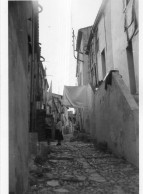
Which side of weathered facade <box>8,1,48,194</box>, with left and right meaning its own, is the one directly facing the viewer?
right
